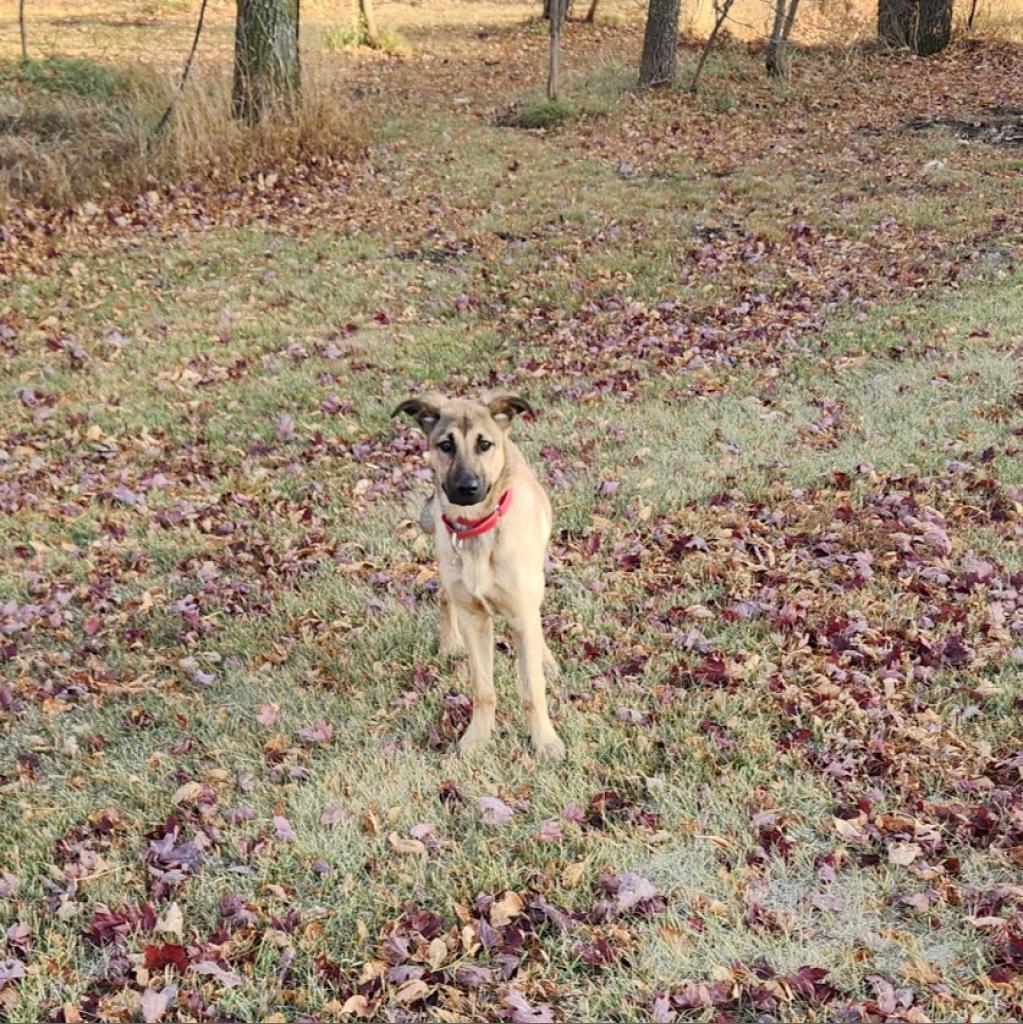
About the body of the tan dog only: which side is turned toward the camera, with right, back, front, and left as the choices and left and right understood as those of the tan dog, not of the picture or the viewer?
front
